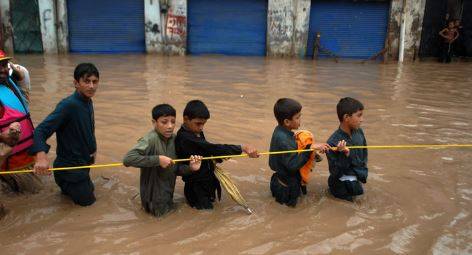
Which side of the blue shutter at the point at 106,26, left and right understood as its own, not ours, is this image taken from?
front

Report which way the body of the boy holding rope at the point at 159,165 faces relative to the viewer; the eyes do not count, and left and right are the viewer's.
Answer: facing the viewer and to the right of the viewer

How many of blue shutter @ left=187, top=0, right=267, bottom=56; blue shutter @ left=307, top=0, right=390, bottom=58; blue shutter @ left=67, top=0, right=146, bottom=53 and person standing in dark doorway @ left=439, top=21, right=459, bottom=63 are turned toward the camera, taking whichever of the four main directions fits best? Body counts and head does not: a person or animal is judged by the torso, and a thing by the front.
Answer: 4

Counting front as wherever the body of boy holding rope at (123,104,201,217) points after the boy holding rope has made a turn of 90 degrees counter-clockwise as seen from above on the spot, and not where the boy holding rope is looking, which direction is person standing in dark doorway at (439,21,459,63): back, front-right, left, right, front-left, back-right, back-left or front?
front

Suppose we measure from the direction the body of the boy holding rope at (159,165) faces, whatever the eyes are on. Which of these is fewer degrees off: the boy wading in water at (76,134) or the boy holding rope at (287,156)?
the boy holding rope

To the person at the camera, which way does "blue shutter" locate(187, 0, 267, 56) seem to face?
facing the viewer

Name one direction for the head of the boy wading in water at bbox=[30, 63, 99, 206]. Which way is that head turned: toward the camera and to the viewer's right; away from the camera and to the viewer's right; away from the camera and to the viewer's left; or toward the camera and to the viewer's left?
toward the camera and to the viewer's right
